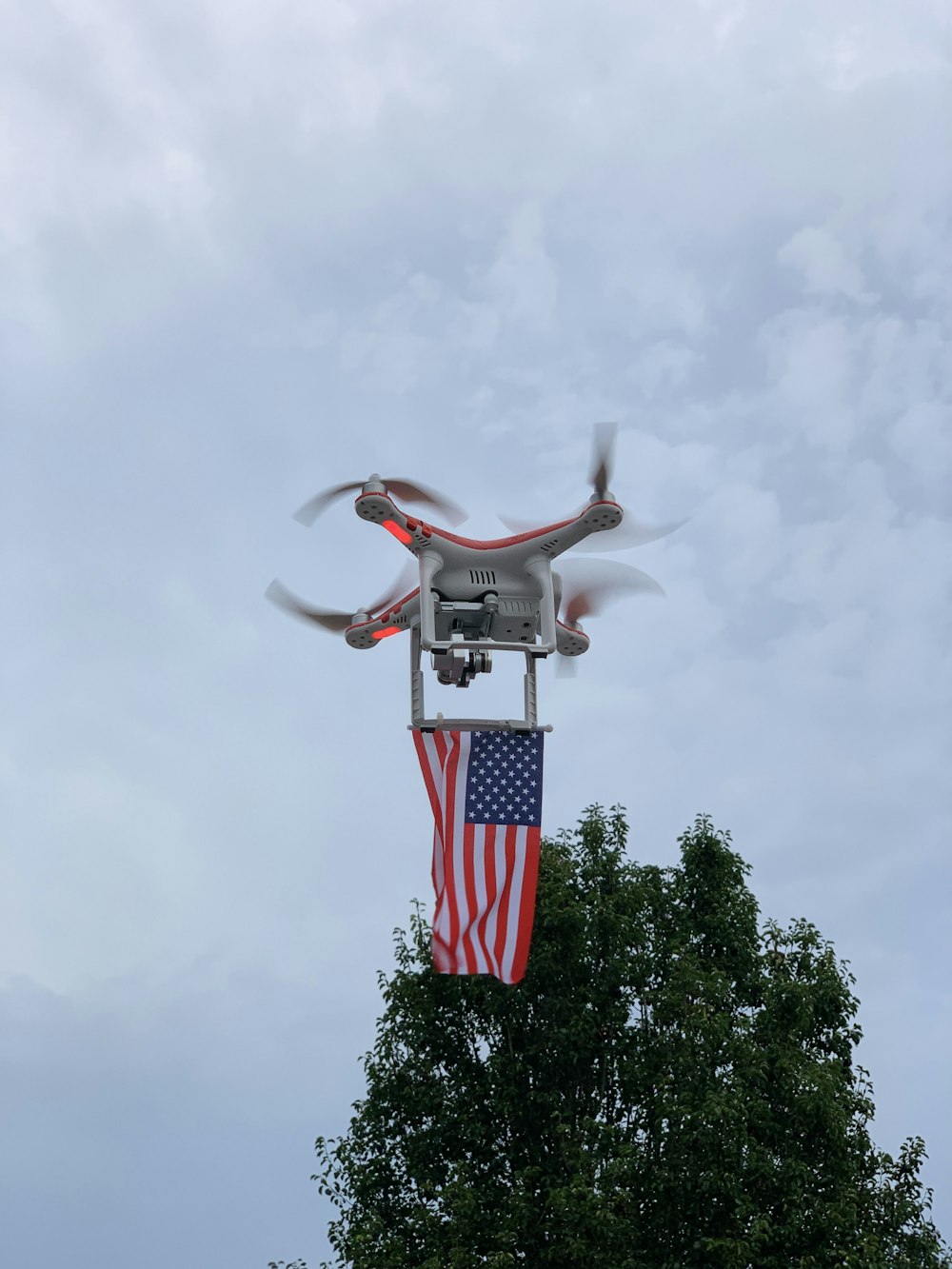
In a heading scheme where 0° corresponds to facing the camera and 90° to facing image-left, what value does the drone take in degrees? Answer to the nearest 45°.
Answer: approximately 90°

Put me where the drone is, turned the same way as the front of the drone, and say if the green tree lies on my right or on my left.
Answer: on my right
